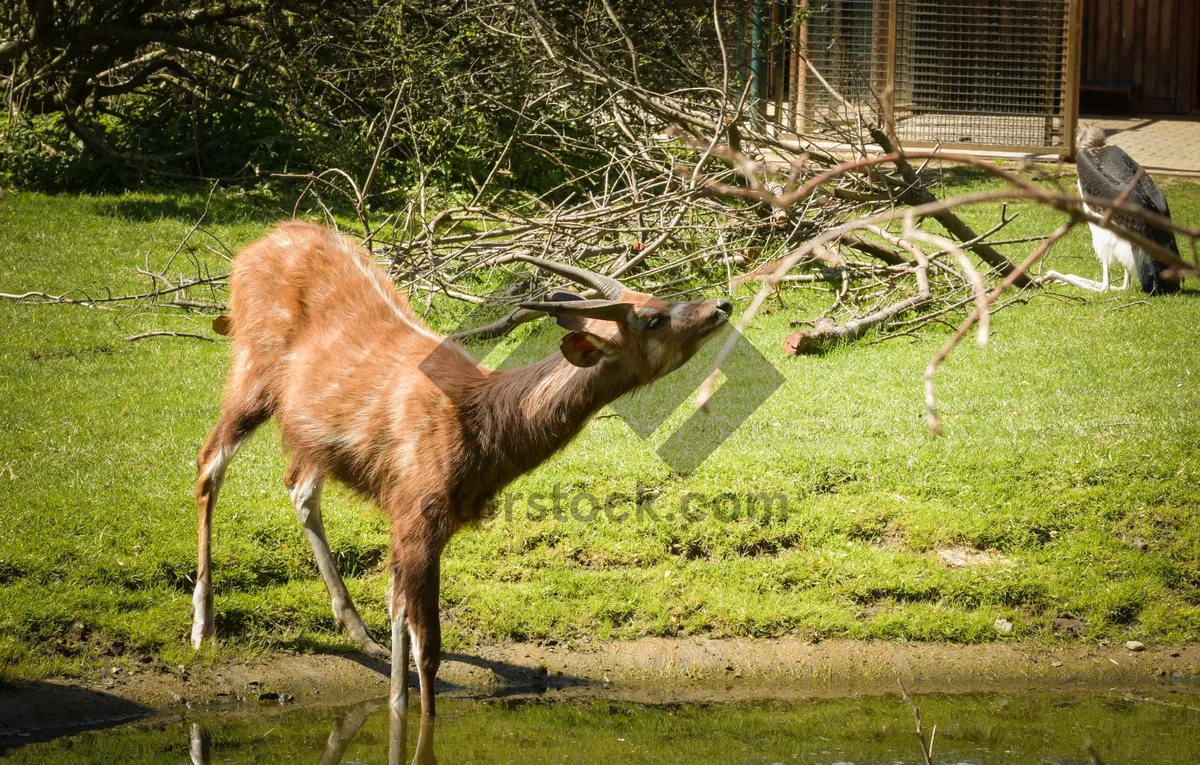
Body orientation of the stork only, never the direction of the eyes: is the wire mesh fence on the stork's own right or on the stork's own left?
on the stork's own right

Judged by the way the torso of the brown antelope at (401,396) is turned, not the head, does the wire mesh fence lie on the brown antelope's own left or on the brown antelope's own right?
on the brown antelope's own left

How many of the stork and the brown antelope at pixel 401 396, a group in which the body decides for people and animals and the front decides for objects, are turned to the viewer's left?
1

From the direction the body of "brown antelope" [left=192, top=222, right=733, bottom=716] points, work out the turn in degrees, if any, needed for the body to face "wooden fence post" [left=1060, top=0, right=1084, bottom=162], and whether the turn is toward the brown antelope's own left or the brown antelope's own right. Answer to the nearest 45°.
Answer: approximately 90° to the brown antelope's own left

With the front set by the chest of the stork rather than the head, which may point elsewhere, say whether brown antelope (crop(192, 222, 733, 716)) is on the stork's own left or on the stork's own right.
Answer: on the stork's own left

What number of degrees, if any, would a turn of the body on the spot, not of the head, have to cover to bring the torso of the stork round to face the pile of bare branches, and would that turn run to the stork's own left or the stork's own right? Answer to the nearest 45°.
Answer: approximately 45° to the stork's own left

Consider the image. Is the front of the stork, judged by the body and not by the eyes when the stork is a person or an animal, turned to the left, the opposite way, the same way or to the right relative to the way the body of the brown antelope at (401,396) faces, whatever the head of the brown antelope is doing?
the opposite way

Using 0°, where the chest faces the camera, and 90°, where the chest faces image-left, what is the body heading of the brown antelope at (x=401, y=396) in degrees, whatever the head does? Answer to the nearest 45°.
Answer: approximately 315°

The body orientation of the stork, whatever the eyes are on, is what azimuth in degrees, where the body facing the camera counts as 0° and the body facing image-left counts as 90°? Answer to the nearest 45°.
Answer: approximately 90°

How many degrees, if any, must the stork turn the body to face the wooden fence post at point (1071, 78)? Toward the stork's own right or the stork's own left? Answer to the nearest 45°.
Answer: approximately 90° to the stork's own right
